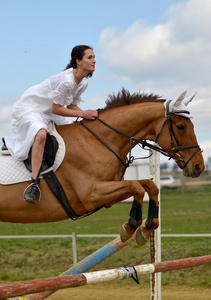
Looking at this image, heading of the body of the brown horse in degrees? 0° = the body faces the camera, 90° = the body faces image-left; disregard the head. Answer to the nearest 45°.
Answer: approximately 270°

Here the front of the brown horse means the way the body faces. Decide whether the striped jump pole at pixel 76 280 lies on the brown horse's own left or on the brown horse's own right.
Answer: on the brown horse's own right
